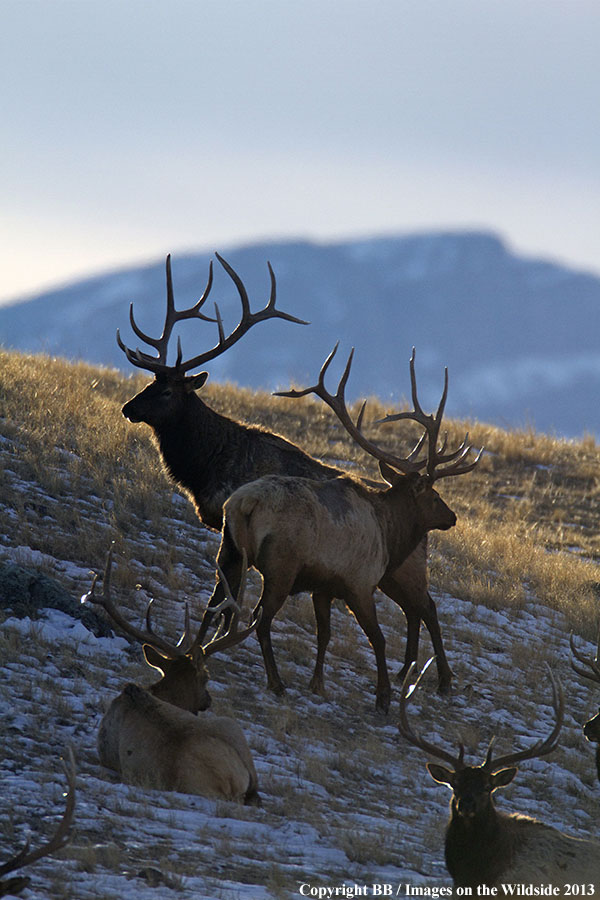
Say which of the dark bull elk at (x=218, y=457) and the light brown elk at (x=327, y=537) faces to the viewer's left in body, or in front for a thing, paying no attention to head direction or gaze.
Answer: the dark bull elk

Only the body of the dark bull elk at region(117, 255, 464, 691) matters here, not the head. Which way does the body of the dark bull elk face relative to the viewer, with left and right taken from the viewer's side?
facing to the left of the viewer

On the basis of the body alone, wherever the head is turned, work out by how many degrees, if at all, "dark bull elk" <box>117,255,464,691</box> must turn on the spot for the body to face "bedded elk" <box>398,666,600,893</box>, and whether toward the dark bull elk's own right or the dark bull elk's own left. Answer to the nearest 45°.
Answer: approximately 90° to the dark bull elk's own left

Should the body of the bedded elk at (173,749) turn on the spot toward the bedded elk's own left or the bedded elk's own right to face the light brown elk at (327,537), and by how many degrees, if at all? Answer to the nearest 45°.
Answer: approximately 45° to the bedded elk's own right

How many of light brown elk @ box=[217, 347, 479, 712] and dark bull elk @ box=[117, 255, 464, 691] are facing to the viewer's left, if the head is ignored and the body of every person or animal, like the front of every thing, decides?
1

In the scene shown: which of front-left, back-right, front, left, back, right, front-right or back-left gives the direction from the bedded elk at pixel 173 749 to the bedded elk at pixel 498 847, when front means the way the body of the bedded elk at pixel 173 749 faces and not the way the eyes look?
back

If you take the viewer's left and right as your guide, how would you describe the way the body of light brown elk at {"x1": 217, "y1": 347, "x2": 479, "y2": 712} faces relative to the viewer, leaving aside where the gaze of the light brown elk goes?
facing away from the viewer and to the right of the viewer

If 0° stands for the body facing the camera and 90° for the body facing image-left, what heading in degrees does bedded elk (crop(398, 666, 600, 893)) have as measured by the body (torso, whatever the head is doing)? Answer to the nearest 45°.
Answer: approximately 45°

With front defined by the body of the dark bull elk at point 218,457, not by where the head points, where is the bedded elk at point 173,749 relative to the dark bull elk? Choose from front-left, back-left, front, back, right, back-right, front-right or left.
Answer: left

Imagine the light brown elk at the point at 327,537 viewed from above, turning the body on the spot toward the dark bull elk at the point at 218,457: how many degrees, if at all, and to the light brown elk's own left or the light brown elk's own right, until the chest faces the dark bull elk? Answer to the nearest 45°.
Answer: approximately 90° to the light brown elk's own left

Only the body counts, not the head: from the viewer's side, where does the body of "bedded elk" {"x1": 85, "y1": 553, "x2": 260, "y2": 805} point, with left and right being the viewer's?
facing away from the viewer and to the left of the viewer

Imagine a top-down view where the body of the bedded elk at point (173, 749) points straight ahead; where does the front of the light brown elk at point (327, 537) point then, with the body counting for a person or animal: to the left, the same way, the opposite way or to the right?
to the right

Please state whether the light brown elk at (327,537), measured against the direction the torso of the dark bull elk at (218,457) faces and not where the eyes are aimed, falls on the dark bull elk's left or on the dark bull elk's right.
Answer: on the dark bull elk's left
